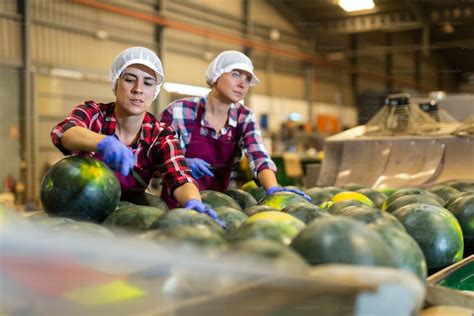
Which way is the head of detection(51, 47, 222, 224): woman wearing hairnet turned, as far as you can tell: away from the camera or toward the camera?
toward the camera

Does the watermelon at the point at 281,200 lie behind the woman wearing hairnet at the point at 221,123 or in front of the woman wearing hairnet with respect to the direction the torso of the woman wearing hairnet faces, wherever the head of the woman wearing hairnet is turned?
in front

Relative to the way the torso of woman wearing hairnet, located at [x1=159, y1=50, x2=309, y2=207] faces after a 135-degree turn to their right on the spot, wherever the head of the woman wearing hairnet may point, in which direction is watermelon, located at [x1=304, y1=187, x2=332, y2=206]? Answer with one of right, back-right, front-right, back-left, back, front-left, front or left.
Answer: back-left

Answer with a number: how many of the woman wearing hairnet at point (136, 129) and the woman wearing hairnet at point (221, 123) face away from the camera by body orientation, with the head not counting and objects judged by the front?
0

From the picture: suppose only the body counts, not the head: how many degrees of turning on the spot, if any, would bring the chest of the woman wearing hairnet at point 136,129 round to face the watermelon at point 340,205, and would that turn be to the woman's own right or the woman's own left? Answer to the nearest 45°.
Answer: approximately 45° to the woman's own left

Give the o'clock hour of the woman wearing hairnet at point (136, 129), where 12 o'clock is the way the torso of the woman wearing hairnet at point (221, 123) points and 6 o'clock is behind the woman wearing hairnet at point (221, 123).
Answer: the woman wearing hairnet at point (136, 129) is roughly at 2 o'clock from the woman wearing hairnet at point (221, 123).

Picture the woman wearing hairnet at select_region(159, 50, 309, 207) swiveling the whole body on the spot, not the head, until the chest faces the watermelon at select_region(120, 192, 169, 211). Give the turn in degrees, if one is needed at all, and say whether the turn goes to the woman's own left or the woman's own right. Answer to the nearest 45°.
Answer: approximately 45° to the woman's own right

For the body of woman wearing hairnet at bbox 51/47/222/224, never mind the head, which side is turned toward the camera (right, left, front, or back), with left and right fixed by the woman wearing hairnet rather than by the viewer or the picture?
front

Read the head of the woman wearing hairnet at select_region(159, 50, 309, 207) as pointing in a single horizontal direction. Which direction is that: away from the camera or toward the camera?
toward the camera

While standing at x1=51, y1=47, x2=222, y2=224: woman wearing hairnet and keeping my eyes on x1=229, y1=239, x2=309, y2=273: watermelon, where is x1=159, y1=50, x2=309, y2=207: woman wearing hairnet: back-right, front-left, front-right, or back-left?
back-left

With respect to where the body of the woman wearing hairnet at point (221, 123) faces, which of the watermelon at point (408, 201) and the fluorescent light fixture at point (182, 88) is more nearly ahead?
the watermelon

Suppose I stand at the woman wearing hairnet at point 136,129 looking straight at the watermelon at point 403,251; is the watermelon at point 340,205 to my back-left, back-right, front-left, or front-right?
front-left

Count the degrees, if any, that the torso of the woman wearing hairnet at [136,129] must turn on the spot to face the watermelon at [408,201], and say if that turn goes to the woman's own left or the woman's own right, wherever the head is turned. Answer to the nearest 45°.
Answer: approximately 90° to the woman's own left

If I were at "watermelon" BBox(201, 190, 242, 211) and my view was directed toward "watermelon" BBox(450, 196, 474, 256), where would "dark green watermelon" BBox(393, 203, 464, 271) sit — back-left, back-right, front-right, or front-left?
front-right
